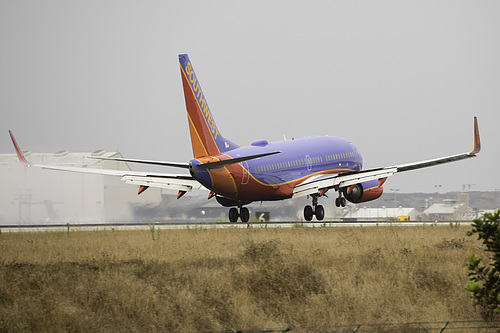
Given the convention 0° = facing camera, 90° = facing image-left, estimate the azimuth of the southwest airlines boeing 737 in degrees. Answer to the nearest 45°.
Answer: approximately 225°
